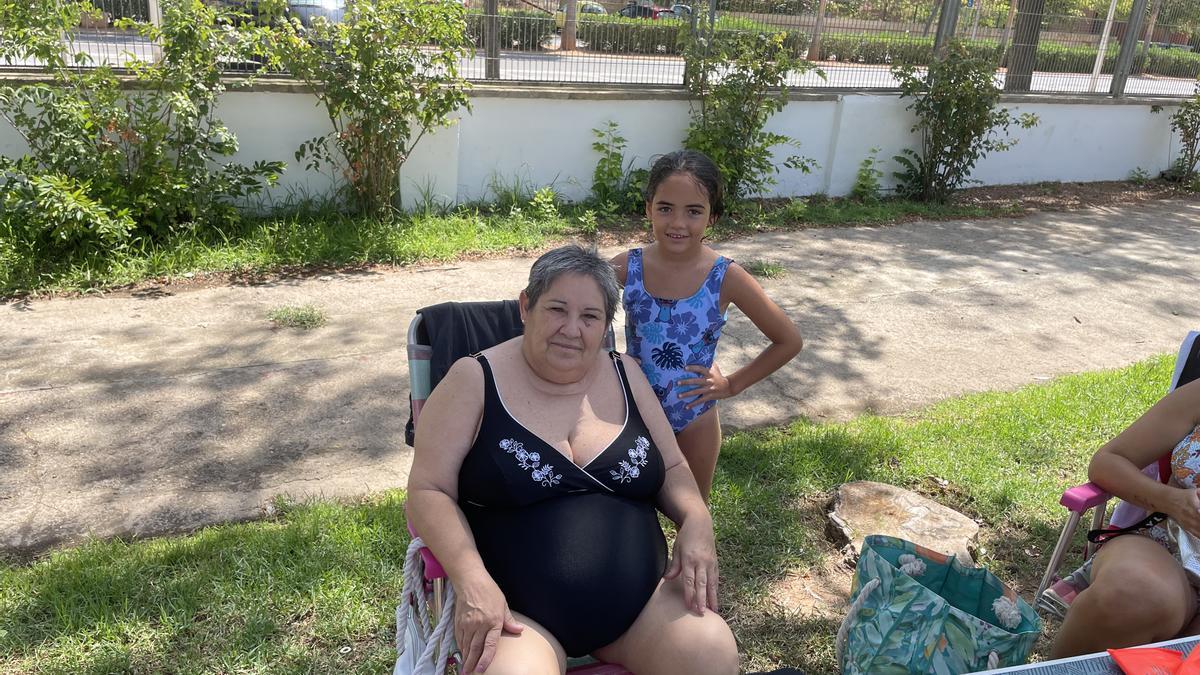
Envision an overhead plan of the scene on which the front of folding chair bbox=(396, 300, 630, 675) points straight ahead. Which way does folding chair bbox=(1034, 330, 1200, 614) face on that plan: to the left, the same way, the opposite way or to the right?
to the right

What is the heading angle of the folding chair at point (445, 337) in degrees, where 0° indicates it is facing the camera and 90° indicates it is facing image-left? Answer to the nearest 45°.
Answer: approximately 0°

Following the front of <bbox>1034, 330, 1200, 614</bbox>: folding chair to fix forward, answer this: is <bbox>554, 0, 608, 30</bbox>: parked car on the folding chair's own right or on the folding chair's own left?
on the folding chair's own right

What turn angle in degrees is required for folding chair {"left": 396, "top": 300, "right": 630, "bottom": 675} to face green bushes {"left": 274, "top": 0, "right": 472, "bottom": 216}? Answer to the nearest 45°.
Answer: approximately 180°

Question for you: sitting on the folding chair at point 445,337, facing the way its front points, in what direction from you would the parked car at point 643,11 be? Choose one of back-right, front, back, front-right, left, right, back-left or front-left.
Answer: back

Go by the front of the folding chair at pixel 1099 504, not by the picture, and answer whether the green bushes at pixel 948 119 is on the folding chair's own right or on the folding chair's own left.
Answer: on the folding chair's own right

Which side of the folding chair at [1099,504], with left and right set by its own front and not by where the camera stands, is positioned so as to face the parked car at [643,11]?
right

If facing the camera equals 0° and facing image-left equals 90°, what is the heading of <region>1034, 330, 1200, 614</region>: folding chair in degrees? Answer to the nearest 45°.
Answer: approximately 45°

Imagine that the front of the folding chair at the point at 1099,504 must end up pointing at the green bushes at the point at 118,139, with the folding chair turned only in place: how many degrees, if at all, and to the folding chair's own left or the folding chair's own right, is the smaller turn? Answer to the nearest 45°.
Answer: approximately 45° to the folding chair's own right

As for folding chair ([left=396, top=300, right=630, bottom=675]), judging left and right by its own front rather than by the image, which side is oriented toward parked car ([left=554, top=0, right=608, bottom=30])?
back

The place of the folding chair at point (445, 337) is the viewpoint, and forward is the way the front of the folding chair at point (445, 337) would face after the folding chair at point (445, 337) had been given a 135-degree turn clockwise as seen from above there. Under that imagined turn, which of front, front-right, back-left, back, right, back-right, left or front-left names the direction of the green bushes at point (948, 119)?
right

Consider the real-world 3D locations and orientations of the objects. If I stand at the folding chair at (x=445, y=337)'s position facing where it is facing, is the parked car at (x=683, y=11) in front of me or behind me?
behind

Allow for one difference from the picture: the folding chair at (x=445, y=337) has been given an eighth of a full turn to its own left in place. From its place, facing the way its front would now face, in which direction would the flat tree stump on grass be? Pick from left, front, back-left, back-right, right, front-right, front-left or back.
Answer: front-left
